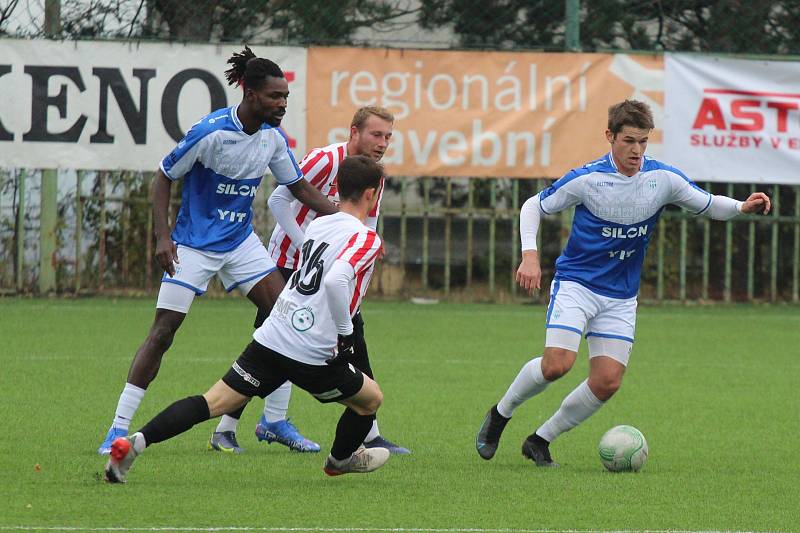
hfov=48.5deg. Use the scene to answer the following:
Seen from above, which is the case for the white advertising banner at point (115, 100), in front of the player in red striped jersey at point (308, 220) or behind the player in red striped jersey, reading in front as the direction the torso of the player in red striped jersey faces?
behind

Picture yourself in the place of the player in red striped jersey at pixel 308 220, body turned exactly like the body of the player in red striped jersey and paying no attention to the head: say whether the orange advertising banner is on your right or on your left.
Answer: on your left

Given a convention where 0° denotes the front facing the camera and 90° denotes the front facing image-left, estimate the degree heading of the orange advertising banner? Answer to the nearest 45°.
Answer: approximately 0°

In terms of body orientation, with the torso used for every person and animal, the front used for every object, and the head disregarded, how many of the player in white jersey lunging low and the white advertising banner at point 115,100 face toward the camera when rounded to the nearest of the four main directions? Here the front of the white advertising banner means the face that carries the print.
1

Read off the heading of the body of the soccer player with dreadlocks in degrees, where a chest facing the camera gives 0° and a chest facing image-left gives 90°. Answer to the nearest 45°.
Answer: approximately 315°

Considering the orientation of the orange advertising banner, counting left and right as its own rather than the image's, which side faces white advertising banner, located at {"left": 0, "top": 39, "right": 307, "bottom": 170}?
right

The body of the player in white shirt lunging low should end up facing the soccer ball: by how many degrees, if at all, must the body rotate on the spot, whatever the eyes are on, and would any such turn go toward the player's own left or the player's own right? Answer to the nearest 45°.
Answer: approximately 45° to the player's own right
